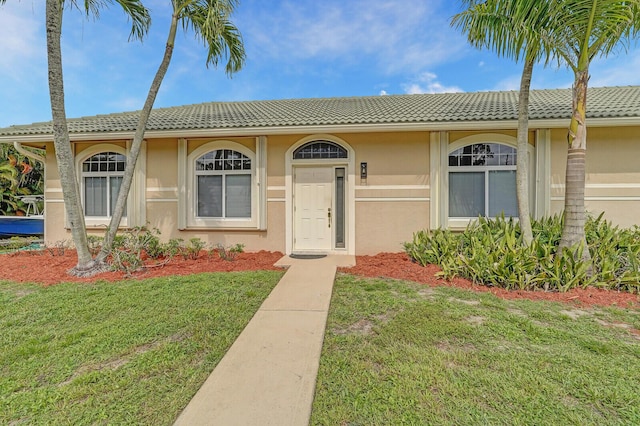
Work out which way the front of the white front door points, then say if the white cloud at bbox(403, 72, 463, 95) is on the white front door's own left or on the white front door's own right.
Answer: on the white front door's own left

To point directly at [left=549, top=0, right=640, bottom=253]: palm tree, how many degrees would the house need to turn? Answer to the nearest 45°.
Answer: approximately 45° to its left

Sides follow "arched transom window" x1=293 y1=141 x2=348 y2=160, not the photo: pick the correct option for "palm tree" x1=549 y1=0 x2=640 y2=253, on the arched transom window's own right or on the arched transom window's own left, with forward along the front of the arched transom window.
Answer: on the arched transom window's own left

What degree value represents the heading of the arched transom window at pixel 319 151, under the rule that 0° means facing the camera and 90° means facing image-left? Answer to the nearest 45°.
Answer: approximately 0°

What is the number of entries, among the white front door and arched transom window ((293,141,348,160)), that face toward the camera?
2

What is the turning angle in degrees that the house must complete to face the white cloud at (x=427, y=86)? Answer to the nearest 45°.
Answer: approximately 135° to its left

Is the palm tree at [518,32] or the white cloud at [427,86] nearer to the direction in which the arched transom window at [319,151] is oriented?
the palm tree

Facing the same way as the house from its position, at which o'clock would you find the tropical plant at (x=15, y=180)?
The tropical plant is roughly at 4 o'clock from the house.

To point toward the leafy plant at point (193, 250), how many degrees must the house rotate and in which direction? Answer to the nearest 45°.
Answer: approximately 90° to its right
